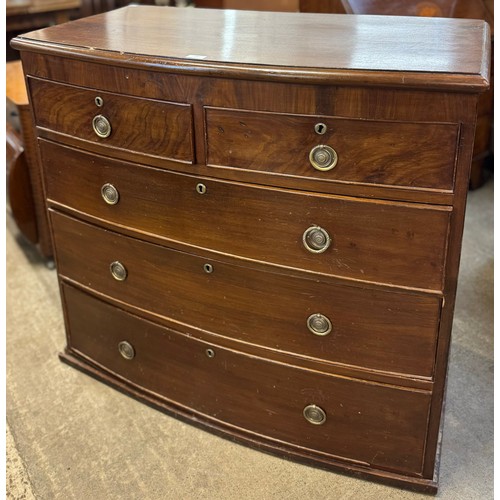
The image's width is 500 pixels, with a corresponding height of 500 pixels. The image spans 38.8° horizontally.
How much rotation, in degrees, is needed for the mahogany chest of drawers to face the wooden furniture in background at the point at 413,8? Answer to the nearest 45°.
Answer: approximately 180°

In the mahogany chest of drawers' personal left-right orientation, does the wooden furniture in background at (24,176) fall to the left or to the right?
on its right

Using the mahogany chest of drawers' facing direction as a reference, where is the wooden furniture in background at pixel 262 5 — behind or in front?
behind

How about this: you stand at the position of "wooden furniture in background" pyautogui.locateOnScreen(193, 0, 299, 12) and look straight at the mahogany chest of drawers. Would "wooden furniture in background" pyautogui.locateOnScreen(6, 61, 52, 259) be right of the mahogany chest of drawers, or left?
right

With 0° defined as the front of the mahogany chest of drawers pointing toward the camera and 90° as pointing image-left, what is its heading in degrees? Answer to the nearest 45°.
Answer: approximately 45°
